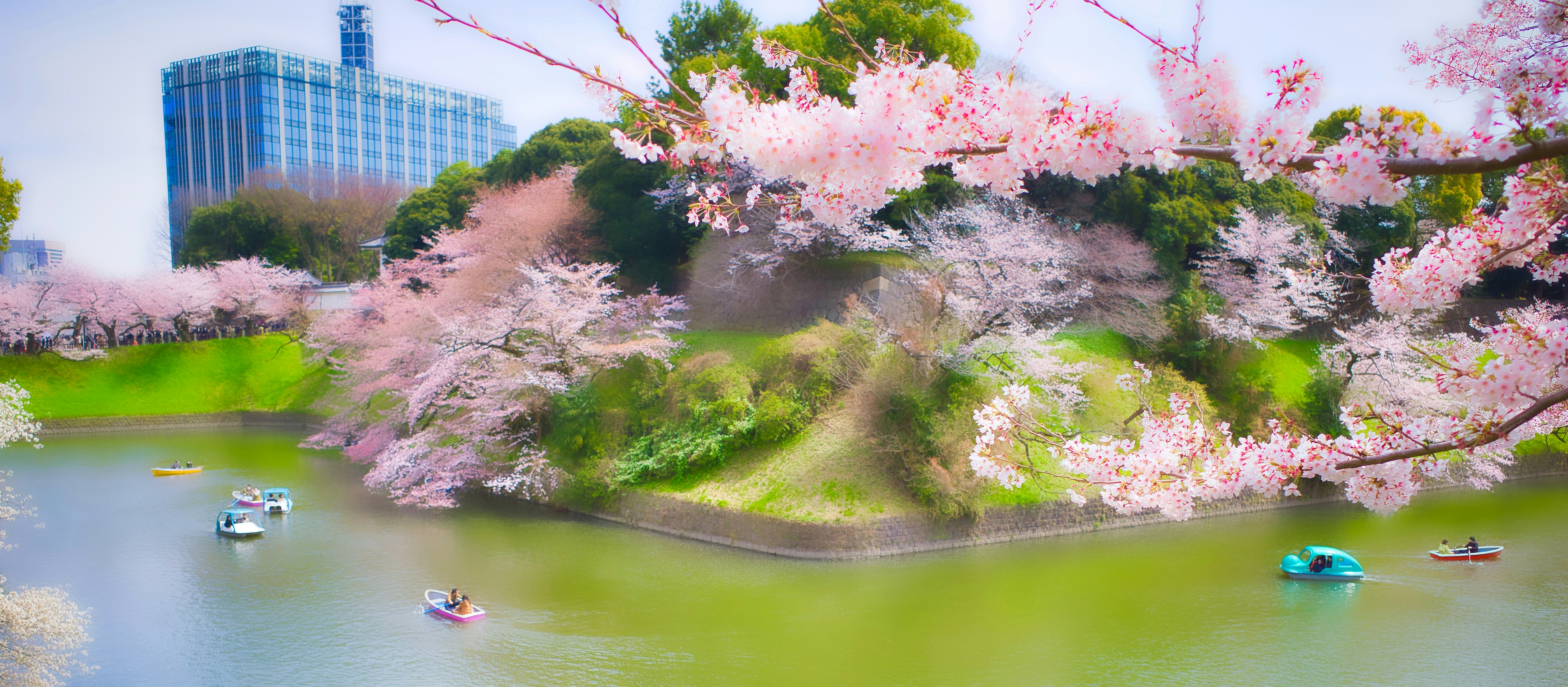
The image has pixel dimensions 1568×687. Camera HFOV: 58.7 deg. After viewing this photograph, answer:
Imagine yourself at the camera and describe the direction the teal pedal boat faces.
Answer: facing to the left of the viewer

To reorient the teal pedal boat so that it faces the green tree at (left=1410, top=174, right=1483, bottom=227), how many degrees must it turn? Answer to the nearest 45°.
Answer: approximately 90° to its right

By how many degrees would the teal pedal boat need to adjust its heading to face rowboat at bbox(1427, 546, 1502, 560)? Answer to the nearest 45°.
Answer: approximately 135° to its right

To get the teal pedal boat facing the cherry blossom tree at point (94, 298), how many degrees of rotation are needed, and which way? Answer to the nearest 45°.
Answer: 0° — it already faces it
